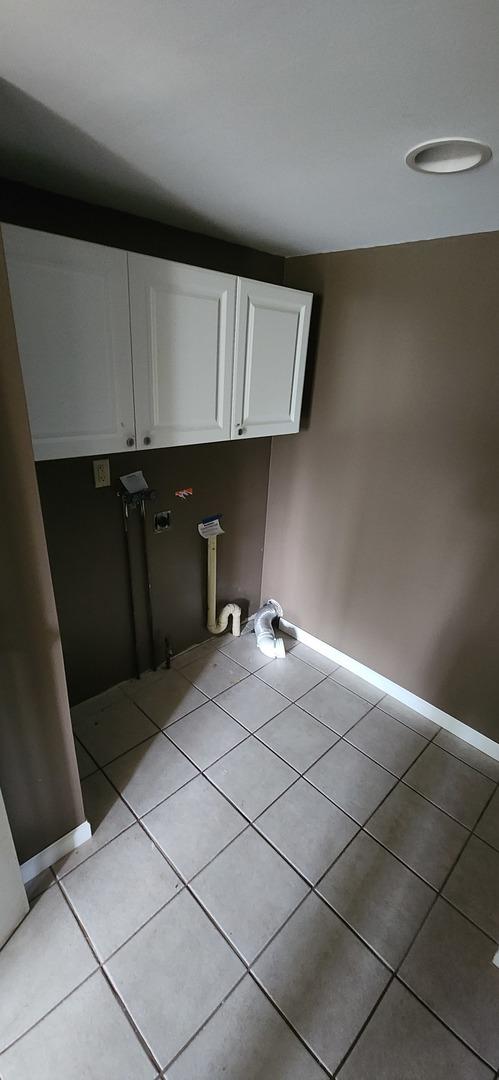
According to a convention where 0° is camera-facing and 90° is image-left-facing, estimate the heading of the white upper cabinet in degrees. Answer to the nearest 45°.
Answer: approximately 315°

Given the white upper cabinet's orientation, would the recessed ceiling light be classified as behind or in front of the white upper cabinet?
in front
